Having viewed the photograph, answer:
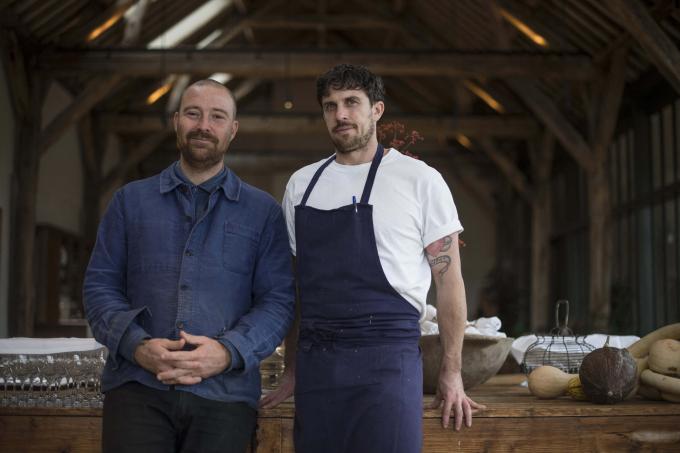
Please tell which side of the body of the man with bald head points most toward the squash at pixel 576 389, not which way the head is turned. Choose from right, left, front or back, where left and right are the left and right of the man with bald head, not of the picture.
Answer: left

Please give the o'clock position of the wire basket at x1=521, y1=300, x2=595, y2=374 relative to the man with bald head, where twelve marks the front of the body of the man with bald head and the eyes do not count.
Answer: The wire basket is roughly at 8 o'clock from the man with bald head.

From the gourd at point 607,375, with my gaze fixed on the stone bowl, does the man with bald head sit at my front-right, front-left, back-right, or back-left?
front-left

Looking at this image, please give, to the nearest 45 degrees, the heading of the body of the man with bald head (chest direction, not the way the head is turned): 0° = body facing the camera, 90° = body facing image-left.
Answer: approximately 0°

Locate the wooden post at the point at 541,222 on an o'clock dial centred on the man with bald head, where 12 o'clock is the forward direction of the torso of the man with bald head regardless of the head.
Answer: The wooden post is roughly at 7 o'clock from the man with bald head.

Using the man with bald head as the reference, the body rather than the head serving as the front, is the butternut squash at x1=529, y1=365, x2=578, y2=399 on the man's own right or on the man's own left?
on the man's own left

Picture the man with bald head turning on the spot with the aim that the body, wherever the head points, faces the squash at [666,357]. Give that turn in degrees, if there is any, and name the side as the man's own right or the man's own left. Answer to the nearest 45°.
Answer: approximately 90° to the man's own left

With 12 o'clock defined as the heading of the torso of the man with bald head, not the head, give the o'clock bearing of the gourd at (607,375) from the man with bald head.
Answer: The gourd is roughly at 9 o'clock from the man with bald head.

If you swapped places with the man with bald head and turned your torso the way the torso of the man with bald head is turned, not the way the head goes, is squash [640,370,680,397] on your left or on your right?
on your left

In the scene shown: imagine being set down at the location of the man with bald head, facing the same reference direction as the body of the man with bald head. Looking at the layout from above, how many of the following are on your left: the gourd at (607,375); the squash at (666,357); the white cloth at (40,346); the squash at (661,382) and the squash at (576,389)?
4

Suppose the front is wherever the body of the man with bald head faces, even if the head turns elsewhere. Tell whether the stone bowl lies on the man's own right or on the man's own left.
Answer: on the man's own left

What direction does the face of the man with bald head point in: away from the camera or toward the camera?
toward the camera

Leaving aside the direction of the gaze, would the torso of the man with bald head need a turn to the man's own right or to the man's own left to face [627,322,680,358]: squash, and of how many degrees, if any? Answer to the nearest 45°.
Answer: approximately 90° to the man's own left
